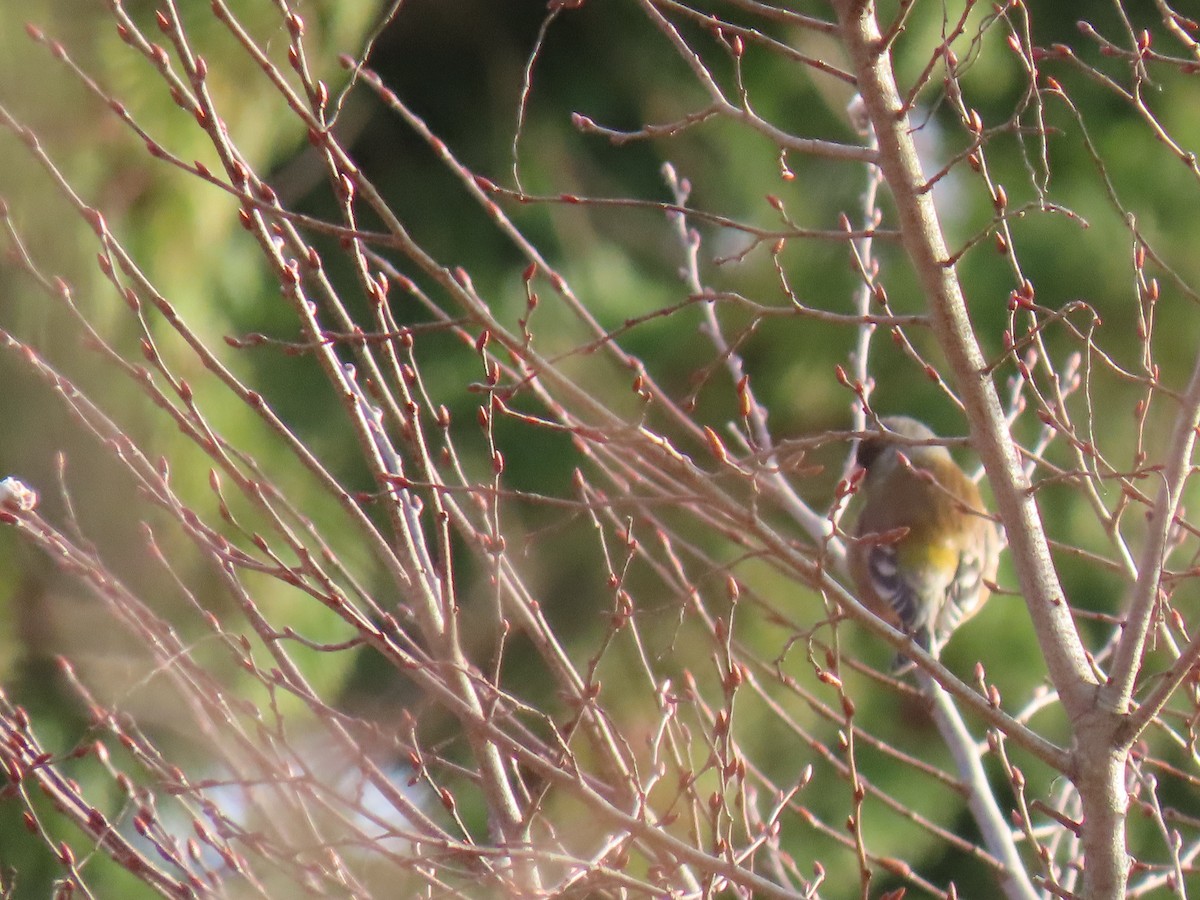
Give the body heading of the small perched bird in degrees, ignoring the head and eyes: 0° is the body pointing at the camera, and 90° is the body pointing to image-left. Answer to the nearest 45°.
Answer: approximately 180°
